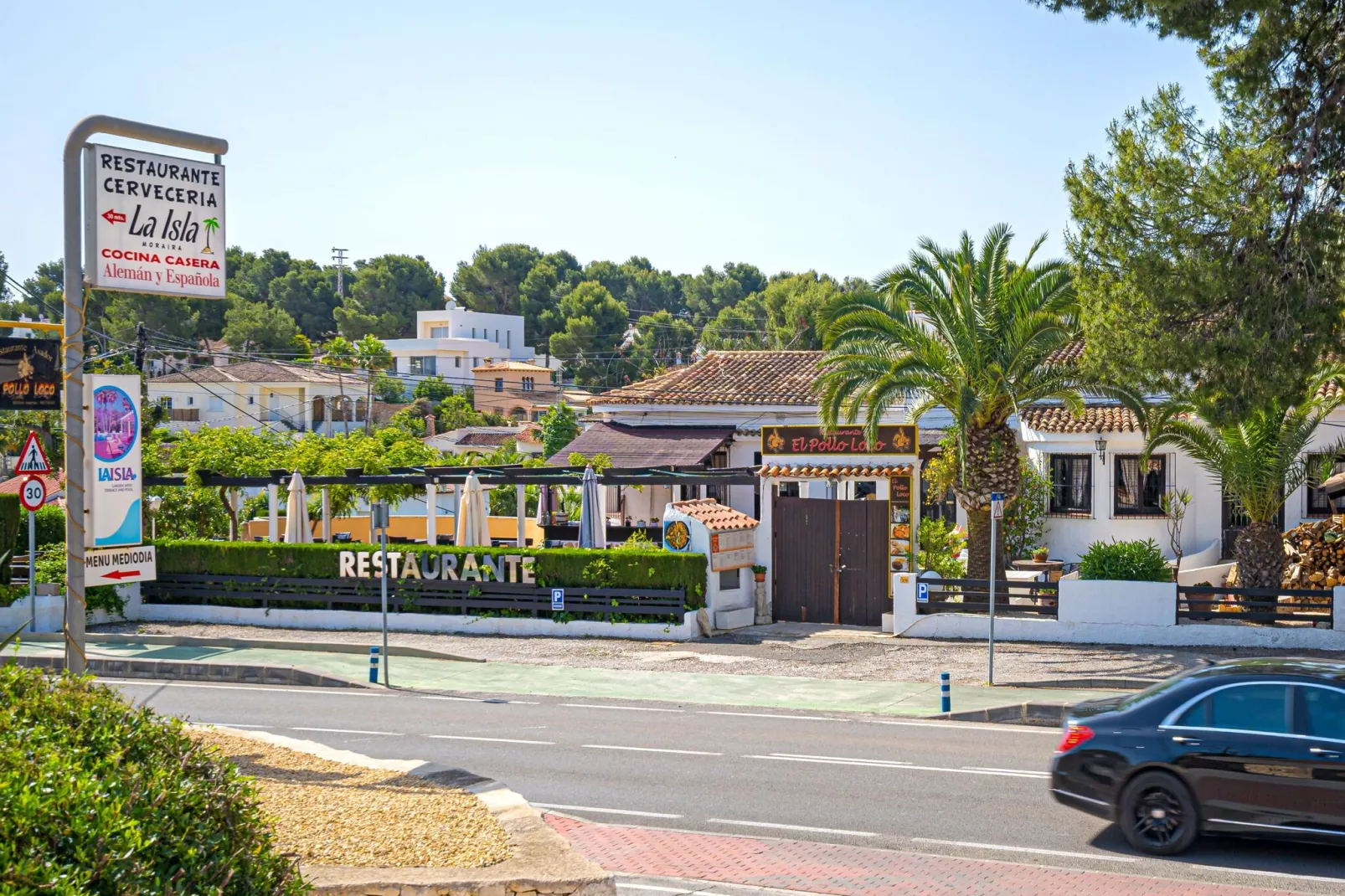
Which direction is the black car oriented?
to the viewer's right

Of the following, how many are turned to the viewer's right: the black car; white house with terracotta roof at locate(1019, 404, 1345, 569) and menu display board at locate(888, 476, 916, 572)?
1

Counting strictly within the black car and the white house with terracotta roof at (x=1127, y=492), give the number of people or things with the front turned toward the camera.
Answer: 1

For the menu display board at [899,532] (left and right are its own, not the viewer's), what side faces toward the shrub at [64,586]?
right

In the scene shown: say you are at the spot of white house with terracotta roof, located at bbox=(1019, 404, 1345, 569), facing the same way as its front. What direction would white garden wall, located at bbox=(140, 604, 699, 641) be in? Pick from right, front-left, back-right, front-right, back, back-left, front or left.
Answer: front-right

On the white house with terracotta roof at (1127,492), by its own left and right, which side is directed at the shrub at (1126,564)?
front

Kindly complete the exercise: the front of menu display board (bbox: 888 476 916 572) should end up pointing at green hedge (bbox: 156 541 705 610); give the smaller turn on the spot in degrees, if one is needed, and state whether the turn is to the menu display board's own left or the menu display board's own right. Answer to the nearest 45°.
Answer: approximately 90° to the menu display board's own right

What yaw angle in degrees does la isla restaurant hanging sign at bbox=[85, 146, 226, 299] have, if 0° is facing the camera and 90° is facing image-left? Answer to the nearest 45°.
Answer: approximately 315°

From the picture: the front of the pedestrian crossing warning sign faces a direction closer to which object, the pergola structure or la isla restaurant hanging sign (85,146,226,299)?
the la isla restaurant hanging sign
